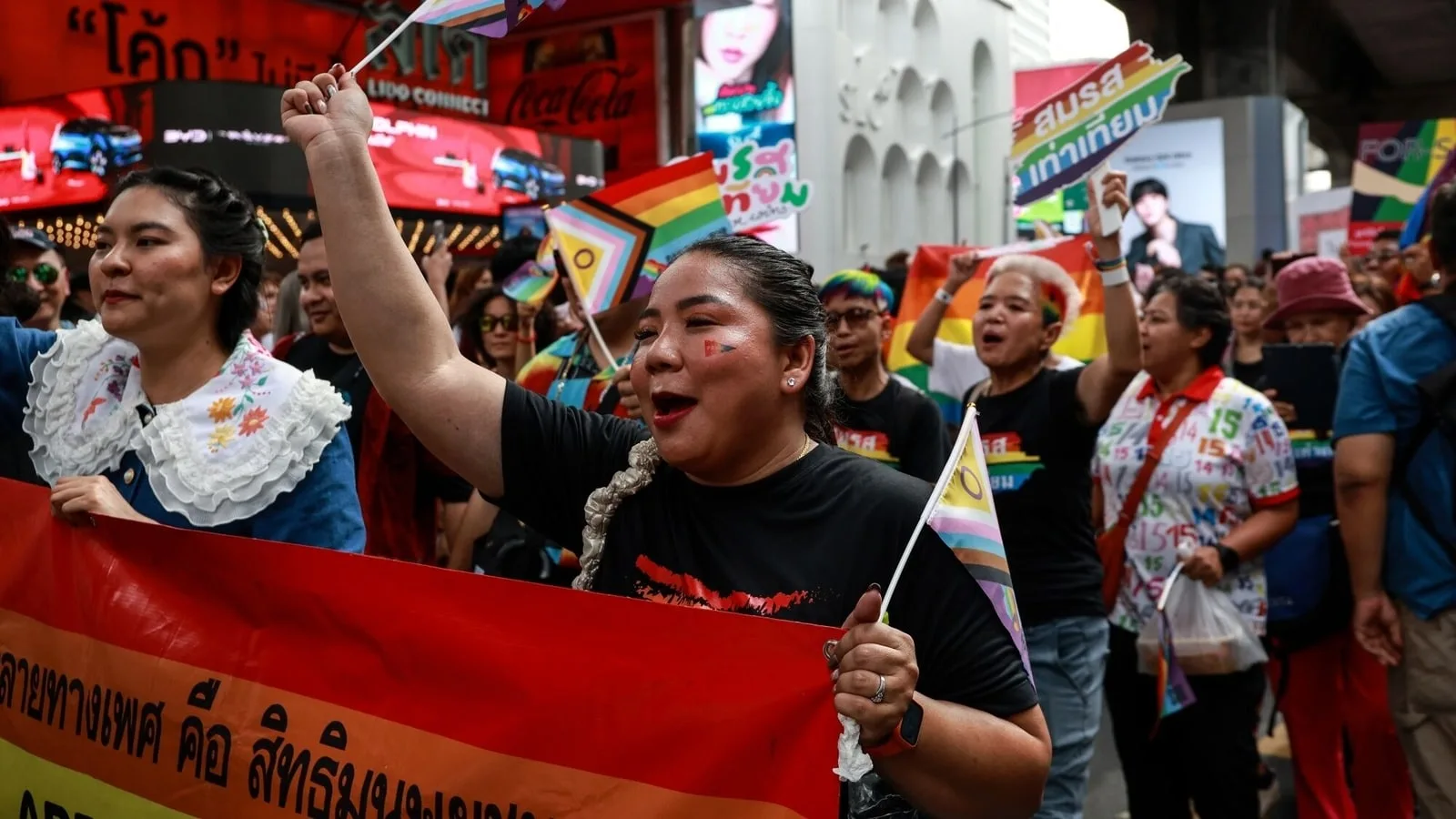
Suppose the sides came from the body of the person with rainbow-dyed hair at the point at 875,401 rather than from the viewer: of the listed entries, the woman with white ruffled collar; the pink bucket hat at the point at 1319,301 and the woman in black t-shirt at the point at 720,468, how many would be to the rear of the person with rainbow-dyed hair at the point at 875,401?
1

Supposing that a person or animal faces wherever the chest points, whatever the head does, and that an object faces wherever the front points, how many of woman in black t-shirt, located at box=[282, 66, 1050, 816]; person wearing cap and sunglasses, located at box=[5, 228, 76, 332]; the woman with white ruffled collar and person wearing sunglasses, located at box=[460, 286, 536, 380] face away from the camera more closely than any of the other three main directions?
0

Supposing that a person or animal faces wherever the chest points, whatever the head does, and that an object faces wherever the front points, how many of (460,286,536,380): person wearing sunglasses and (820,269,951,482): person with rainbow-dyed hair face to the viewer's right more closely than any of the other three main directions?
0

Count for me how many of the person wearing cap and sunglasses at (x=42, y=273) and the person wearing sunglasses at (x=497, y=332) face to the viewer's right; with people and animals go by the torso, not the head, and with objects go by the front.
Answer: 0

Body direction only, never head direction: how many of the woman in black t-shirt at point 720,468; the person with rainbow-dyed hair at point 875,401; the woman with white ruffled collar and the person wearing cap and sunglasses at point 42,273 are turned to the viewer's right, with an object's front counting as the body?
0

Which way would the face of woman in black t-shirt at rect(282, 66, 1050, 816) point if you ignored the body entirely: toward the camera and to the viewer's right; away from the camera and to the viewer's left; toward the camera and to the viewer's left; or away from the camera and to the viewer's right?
toward the camera and to the viewer's left

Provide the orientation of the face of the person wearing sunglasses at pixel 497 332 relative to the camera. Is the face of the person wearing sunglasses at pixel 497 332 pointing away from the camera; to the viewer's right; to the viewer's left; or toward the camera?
toward the camera

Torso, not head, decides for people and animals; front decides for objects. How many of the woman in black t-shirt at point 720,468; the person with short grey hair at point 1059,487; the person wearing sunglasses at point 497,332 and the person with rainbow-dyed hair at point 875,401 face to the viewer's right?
0

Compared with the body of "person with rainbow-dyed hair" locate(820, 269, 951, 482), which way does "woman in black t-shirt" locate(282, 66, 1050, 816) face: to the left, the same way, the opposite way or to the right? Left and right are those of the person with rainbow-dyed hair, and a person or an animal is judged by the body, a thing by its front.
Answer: the same way

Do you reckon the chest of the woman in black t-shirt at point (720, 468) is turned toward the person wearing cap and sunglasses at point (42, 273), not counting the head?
no

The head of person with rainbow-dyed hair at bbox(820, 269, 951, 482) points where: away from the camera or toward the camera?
toward the camera

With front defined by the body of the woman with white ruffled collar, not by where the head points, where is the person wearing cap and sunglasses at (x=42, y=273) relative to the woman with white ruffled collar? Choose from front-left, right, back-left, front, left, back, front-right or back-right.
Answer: back-right

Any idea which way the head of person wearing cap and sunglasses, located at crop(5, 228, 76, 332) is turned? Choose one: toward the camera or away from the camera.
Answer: toward the camera

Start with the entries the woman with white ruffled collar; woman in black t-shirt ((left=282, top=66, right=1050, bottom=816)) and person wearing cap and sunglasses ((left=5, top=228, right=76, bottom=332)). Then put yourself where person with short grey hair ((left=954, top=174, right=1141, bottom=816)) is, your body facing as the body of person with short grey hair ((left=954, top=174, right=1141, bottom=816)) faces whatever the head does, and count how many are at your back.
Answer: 0

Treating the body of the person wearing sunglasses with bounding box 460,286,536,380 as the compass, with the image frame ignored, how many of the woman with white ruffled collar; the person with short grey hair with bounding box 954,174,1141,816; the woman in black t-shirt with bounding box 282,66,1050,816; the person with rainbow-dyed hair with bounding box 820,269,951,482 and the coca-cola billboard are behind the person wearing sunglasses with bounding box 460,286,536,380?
1

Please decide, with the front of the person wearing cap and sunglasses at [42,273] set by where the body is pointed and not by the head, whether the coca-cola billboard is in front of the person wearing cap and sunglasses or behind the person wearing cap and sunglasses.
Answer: behind

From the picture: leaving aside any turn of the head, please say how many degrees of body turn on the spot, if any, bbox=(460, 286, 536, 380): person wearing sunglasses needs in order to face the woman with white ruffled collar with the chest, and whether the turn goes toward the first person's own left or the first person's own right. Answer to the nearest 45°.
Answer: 0° — they already face them

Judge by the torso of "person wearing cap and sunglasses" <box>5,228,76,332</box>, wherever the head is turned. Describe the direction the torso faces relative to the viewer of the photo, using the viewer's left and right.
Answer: facing the viewer and to the left of the viewer

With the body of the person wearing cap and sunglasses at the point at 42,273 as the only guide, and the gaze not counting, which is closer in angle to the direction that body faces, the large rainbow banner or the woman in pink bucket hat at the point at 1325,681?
the large rainbow banner

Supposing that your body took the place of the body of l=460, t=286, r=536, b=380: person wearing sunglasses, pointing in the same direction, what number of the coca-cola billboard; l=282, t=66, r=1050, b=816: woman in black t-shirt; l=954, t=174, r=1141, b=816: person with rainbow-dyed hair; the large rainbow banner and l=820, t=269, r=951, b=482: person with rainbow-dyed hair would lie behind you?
1

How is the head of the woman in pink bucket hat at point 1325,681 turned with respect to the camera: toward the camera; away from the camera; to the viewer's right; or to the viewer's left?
toward the camera
